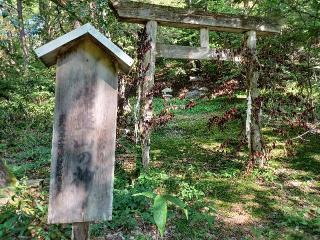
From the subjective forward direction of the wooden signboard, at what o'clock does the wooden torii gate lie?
The wooden torii gate is roughly at 7 o'clock from the wooden signboard.

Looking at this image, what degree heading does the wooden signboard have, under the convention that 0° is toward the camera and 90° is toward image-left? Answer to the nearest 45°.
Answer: approximately 0°
